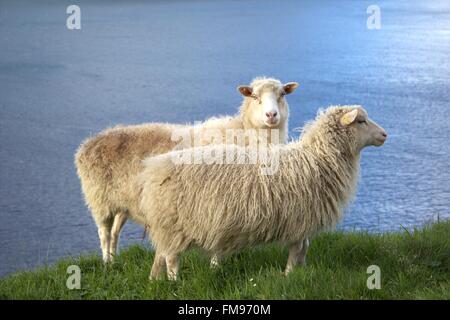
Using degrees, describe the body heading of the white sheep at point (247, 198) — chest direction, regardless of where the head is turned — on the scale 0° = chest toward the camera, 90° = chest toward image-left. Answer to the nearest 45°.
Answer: approximately 270°

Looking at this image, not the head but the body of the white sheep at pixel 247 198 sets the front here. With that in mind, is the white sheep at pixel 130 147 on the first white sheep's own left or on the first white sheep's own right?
on the first white sheep's own left

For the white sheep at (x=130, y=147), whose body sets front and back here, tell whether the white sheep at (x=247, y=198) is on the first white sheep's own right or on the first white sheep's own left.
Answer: on the first white sheep's own right

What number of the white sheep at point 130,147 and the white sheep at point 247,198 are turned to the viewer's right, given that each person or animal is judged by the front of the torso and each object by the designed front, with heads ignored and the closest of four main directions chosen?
2

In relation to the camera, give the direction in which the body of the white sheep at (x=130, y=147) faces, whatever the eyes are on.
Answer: to the viewer's right
